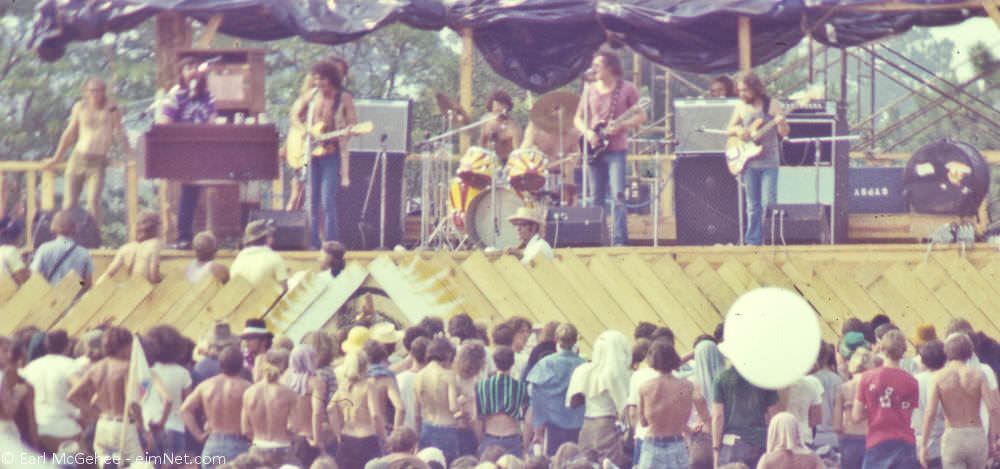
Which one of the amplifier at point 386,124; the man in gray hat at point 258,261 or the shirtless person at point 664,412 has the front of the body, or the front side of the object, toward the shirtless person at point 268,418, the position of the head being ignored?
the amplifier

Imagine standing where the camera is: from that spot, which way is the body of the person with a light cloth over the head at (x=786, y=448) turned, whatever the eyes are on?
away from the camera

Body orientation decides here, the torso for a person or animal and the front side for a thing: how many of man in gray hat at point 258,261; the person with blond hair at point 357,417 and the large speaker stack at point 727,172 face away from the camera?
2

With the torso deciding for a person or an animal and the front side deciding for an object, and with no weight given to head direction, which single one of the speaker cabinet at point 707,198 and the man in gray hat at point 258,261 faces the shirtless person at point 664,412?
the speaker cabinet

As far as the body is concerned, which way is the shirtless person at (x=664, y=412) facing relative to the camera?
away from the camera

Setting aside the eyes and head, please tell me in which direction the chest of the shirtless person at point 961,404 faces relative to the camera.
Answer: away from the camera

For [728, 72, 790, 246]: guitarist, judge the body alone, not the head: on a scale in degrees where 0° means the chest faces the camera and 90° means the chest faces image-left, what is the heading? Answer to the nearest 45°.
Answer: approximately 45°

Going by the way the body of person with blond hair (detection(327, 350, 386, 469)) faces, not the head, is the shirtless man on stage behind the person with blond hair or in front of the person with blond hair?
in front

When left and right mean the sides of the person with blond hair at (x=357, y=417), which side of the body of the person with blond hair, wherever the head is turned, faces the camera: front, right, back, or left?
back

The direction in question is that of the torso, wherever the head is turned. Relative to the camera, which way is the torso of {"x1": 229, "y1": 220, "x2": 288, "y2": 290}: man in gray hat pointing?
away from the camera

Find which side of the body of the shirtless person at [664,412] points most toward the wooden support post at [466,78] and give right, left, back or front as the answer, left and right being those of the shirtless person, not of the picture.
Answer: front

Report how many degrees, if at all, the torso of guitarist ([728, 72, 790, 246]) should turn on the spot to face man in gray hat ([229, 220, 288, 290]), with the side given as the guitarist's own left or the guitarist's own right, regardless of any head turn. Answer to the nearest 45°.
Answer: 0° — they already face them
